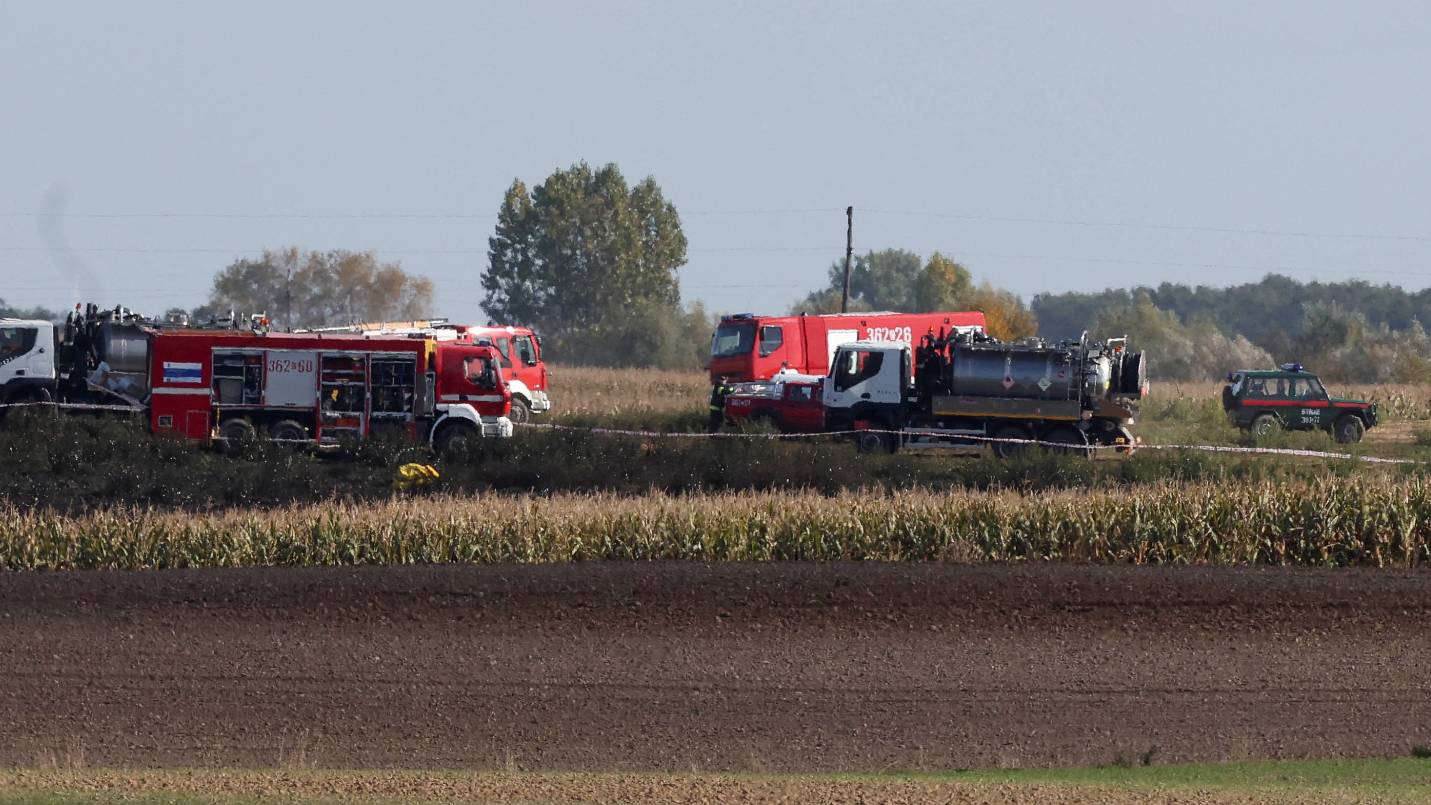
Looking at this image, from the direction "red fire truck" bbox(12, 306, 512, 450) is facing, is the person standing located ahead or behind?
ahead

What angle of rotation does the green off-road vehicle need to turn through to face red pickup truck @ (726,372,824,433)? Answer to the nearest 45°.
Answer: approximately 135° to its right

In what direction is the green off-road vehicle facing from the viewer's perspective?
to the viewer's right

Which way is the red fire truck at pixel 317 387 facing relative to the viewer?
to the viewer's right

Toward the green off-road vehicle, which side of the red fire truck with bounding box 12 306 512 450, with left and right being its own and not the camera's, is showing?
front

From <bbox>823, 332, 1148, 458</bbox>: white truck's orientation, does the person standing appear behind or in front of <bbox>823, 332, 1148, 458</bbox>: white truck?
in front

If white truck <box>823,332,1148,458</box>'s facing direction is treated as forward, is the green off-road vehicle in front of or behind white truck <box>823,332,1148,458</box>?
behind

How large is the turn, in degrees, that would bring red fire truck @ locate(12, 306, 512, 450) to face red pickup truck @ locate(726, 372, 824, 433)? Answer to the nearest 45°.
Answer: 0° — it already faces it

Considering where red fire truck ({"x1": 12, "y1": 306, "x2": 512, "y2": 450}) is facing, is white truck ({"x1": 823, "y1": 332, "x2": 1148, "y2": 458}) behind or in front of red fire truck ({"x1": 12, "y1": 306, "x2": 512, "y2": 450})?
in front

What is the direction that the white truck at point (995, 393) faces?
to the viewer's left

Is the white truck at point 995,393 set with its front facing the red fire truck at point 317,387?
yes

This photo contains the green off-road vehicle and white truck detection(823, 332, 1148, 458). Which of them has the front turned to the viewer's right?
the green off-road vehicle

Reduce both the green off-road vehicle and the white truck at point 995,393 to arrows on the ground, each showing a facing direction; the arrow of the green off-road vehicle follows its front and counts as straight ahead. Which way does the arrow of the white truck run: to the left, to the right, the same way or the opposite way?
the opposite way

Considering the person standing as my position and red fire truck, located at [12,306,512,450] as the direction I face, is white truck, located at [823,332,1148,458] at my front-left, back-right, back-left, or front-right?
back-left
